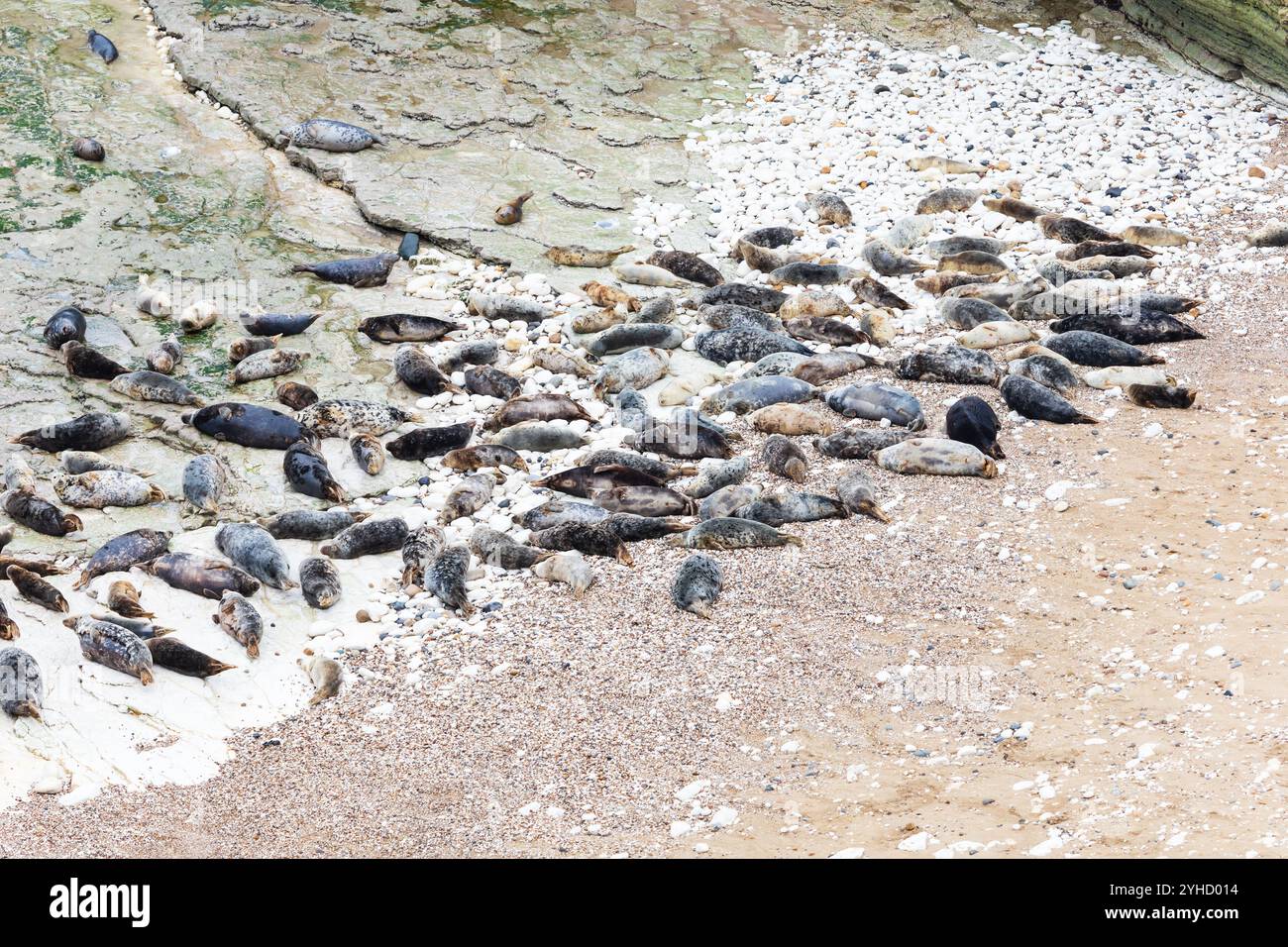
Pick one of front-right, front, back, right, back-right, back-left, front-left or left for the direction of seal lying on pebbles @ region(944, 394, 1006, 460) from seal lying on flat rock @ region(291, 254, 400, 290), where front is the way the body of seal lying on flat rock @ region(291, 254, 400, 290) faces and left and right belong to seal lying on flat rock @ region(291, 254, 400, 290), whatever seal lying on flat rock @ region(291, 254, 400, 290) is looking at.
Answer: front-right

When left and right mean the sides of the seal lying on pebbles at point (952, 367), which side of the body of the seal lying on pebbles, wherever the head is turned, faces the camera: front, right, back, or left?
left

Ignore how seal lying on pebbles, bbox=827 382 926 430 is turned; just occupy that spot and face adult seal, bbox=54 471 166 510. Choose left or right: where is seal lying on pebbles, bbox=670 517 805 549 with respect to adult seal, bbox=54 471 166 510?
left

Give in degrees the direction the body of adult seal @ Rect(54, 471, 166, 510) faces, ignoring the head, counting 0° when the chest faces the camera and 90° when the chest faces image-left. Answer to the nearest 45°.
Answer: approximately 90°
